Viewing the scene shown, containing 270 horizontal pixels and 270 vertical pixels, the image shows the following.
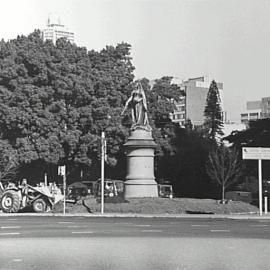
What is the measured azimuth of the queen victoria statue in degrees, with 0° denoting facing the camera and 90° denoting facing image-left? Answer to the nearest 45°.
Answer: approximately 0°

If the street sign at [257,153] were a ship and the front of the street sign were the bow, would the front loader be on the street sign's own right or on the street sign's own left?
on the street sign's own right

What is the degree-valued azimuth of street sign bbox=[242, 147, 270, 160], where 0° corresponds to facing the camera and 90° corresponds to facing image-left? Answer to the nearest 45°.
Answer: approximately 0°

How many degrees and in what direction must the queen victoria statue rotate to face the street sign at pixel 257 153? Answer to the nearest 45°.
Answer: approximately 90° to its left

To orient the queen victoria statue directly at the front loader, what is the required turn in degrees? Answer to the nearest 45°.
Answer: approximately 90° to its right

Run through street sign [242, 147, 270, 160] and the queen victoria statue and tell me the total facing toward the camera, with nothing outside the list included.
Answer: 2

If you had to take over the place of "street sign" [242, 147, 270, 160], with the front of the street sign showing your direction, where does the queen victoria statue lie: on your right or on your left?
on your right
